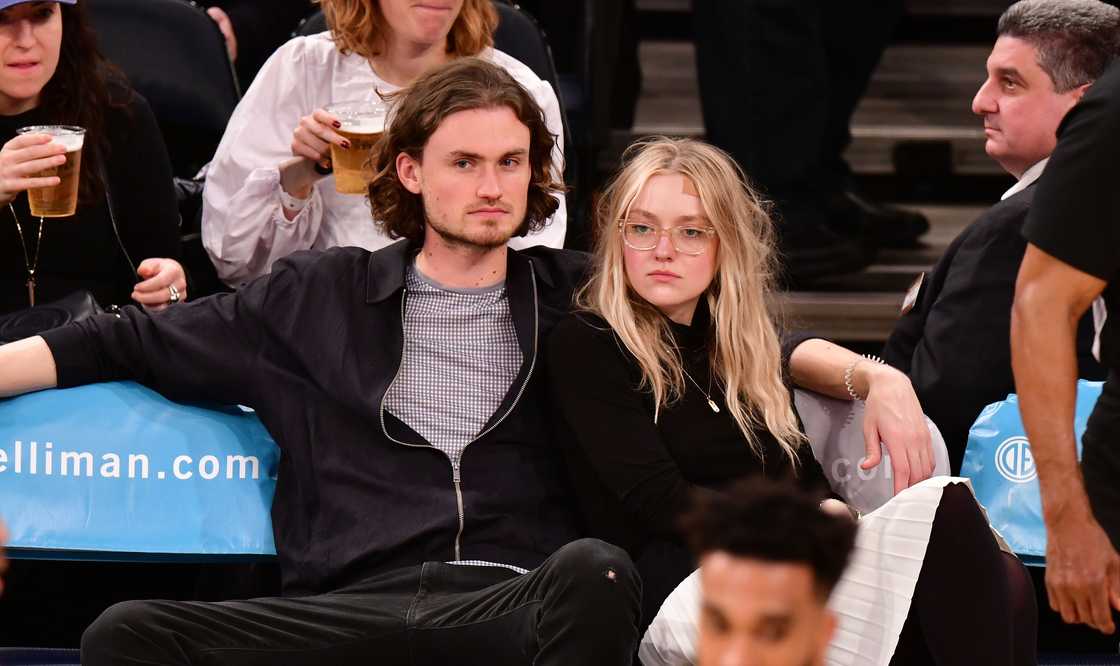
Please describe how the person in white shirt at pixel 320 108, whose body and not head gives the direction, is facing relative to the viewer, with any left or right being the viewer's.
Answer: facing the viewer

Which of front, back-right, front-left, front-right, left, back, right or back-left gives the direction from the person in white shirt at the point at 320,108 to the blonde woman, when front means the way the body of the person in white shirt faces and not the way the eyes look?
front-left

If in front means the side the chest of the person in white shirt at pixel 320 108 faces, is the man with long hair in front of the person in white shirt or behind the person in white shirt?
in front

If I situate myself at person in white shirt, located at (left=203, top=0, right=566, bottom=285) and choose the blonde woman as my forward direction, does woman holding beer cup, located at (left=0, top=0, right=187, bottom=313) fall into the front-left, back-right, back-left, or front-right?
back-right
